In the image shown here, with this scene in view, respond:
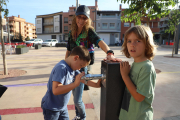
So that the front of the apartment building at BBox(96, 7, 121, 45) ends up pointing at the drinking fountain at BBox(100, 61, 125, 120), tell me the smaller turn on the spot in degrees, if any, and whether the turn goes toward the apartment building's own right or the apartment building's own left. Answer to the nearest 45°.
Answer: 0° — it already faces it

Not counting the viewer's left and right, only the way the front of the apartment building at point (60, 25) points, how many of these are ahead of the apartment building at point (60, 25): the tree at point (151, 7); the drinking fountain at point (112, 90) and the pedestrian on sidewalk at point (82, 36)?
3

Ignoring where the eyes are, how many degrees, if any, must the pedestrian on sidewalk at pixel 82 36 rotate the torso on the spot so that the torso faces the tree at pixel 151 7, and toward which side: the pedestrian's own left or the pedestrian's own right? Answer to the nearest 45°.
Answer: approximately 135° to the pedestrian's own left

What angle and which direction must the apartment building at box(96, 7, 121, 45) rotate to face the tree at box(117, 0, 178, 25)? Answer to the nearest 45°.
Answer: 0° — it already faces it

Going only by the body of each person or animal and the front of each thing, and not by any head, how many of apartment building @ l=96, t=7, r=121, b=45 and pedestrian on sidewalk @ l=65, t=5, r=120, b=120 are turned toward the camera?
2

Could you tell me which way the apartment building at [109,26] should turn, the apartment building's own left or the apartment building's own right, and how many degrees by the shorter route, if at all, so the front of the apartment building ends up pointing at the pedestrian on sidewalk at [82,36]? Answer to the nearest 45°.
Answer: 0° — it already faces them

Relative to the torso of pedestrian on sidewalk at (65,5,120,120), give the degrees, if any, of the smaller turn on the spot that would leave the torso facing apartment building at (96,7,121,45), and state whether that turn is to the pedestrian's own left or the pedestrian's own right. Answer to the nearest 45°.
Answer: approximately 180°
